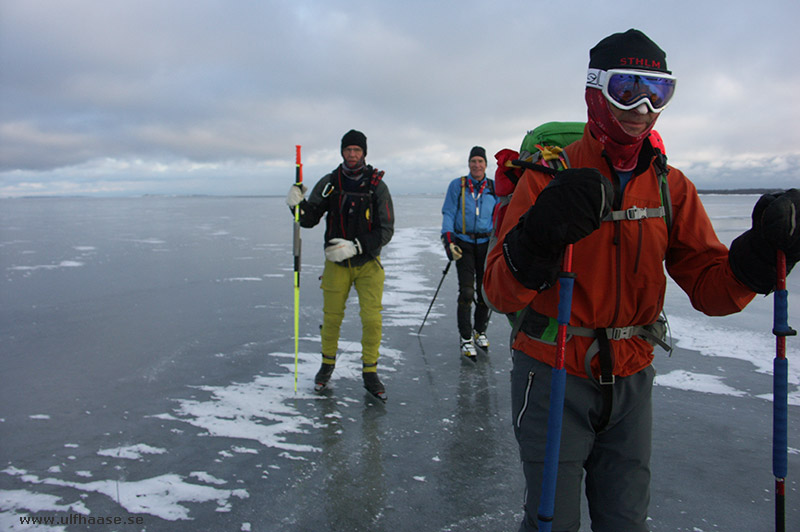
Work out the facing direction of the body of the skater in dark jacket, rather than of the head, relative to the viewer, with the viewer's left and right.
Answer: facing the viewer

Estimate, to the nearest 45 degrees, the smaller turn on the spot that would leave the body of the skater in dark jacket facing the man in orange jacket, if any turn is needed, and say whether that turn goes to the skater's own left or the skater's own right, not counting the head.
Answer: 0° — they already face them

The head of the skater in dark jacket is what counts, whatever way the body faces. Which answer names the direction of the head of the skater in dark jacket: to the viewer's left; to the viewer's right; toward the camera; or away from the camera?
toward the camera

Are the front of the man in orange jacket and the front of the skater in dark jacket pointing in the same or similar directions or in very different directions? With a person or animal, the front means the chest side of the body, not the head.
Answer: same or similar directions

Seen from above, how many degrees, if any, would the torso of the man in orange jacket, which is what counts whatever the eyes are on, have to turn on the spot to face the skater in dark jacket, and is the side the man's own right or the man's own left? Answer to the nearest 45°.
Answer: approximately 180°

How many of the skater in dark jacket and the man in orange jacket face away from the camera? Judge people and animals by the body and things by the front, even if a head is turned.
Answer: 0

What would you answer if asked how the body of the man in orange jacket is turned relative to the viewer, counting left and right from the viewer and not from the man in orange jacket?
facing the viewer and to the right of the viewer
